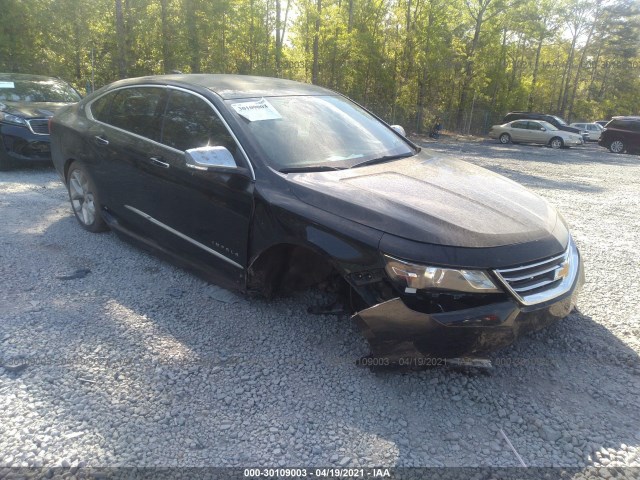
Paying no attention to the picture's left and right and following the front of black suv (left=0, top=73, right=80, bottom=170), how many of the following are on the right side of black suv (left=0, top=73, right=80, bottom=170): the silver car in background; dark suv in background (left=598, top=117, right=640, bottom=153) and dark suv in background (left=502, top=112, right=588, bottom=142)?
0

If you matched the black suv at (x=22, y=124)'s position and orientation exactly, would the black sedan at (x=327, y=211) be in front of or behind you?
in front

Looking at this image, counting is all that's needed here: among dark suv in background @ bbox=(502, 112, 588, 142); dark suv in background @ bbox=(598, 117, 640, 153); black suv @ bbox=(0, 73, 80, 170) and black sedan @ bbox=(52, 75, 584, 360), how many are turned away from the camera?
0

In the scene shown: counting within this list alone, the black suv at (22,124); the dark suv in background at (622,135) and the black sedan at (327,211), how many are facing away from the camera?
0

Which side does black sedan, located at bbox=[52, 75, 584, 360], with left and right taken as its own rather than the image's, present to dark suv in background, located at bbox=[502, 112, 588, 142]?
left

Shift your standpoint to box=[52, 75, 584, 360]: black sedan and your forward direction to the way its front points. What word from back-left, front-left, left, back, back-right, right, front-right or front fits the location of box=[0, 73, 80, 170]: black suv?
back

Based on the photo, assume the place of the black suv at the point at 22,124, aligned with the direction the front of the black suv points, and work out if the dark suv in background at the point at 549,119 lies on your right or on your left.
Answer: on your left

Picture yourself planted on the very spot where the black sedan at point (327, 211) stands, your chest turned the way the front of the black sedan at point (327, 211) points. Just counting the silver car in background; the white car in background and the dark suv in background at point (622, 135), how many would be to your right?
0

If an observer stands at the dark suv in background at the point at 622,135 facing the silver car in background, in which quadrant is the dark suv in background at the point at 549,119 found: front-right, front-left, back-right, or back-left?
front-right

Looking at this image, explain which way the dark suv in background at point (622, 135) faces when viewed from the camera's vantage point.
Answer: facing to the right of the viewer

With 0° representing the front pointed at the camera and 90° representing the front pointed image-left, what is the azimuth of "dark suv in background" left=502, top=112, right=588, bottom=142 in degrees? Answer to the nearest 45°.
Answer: approximately 315°

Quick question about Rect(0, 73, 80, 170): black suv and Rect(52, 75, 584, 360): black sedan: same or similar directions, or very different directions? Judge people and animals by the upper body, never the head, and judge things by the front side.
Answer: same or similar directions
